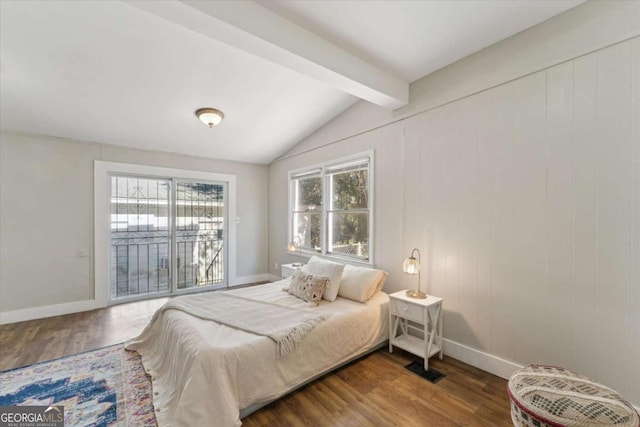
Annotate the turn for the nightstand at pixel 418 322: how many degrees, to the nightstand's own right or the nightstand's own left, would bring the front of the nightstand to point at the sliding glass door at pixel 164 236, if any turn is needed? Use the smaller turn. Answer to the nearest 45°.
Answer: approximately 45° to the nightstand's own right

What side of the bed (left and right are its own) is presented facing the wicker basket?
left

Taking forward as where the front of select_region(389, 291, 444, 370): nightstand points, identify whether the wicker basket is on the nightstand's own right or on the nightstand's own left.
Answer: on the nightstand's own left

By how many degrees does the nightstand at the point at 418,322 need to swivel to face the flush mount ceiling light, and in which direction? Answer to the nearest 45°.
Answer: approximately 45° to its right

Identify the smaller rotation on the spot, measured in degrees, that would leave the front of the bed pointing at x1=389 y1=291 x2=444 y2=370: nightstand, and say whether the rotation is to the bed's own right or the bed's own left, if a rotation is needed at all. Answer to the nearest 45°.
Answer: approximately 135° to the bed's own left

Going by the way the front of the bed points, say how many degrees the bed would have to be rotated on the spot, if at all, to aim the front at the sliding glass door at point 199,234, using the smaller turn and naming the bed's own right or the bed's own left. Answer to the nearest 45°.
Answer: approximately 135° to the bed's own right

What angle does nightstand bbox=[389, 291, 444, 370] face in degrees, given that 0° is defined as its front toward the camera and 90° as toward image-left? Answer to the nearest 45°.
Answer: approximately 45°

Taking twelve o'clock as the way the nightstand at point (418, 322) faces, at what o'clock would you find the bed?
The bed is roughly at 2 o'clock from the nightstand.
